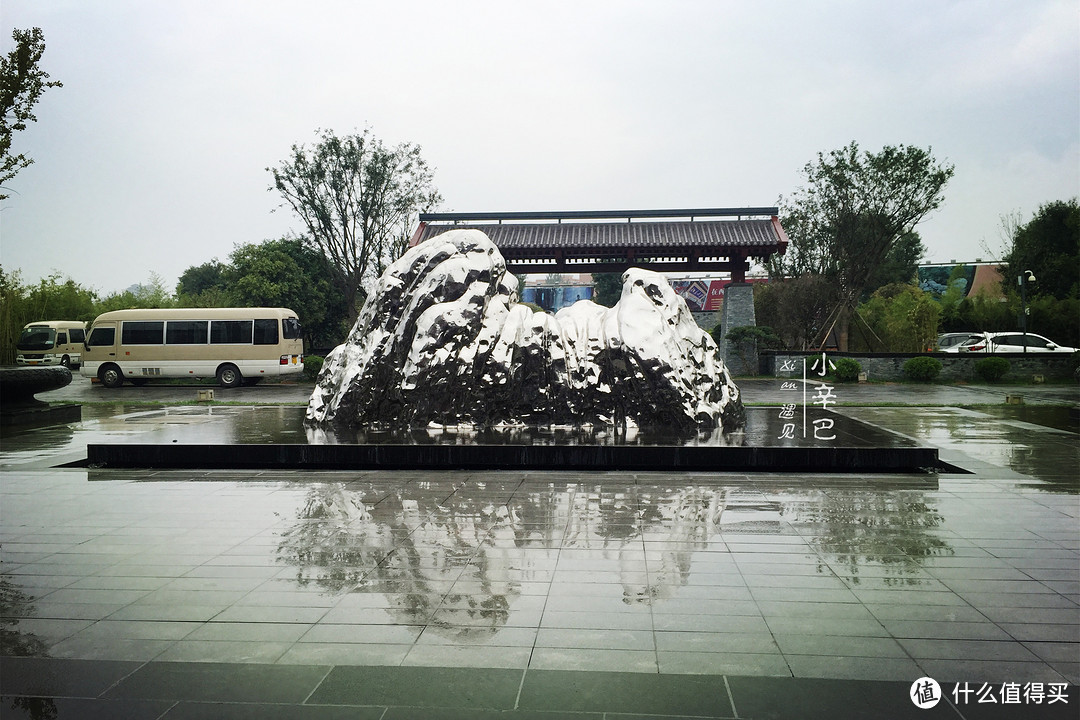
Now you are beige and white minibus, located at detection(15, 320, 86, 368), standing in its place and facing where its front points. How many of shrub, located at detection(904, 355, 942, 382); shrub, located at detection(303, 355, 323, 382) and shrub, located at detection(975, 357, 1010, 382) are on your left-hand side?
3

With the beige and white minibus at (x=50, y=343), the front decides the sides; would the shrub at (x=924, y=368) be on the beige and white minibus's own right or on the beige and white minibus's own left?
on the beige and white minibus's own left

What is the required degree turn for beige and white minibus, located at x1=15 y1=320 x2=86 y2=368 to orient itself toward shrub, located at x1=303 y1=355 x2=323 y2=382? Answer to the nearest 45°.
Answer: approximately 90° to its left

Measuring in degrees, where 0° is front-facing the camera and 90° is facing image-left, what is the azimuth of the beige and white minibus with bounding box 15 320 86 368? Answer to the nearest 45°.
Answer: approximately 45°

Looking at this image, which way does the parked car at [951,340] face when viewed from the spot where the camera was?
facing to the right of the viewer

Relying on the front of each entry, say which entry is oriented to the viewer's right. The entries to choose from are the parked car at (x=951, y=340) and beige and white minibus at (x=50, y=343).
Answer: the parked car

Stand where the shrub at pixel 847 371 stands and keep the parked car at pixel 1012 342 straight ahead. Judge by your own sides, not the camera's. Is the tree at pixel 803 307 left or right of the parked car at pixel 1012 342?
left

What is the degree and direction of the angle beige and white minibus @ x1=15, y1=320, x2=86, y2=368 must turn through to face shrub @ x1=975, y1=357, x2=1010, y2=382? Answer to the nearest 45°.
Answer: approximately 90° to its left
